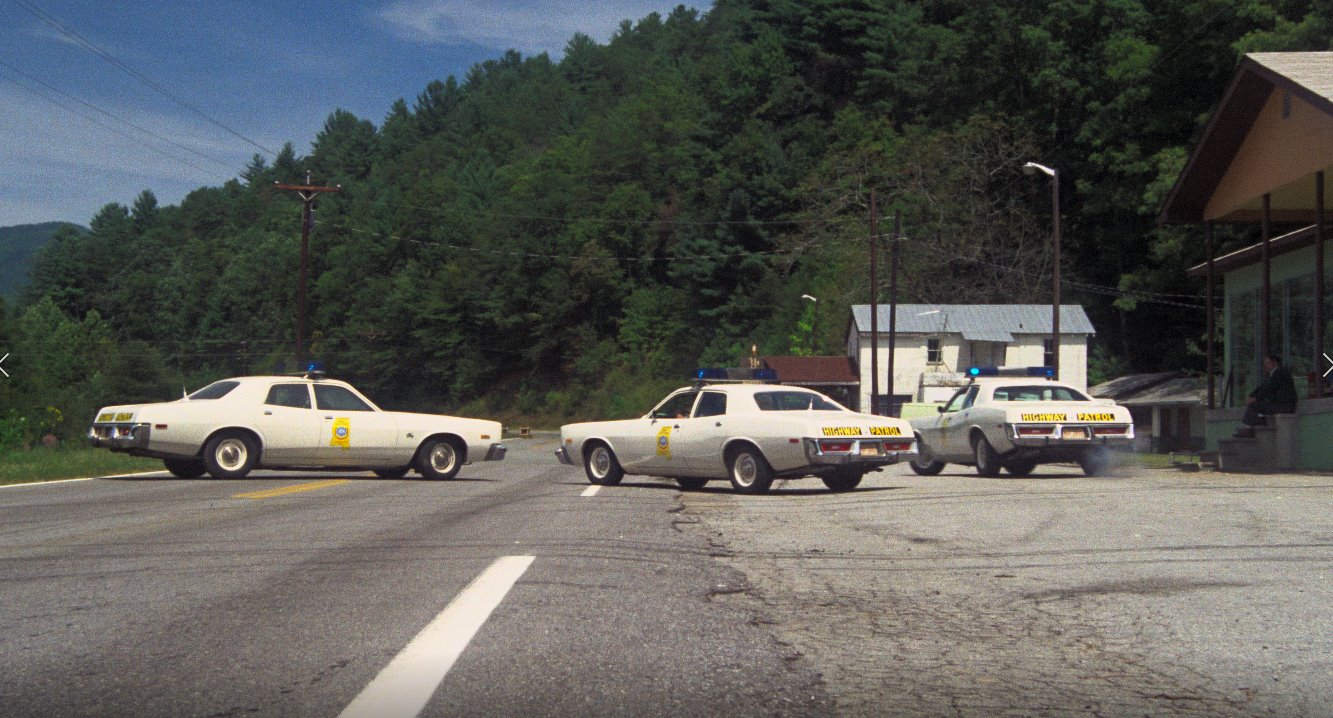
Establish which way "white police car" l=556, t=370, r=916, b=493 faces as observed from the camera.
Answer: facing away from the viewer and to the left of the viewer

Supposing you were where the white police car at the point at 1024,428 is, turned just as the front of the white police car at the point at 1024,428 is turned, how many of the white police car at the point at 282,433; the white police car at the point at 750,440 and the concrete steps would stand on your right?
1

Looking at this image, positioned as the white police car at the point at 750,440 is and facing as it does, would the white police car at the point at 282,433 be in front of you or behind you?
in front

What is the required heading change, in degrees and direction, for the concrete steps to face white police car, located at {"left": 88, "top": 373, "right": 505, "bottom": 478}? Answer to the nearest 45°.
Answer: approximately 45° to its left

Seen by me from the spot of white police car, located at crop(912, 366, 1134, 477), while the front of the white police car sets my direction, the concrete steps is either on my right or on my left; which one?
on my right

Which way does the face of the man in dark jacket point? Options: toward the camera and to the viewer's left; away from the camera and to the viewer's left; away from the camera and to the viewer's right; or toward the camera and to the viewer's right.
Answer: toward the camera and to the viewer's left

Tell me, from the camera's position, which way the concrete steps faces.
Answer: facing to the left of the viewer

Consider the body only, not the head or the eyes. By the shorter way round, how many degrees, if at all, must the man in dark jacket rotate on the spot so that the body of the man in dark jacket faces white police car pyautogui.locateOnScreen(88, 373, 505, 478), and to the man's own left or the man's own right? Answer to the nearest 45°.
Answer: approximately 45° to the man's own left

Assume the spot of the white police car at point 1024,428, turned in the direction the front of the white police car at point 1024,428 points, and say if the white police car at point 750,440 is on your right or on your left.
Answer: on your left

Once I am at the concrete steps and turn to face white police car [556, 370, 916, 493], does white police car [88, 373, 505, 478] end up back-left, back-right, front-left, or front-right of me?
front-right

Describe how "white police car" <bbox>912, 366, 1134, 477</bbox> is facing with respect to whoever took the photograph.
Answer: facing away from the viewer and to the left of the viewer

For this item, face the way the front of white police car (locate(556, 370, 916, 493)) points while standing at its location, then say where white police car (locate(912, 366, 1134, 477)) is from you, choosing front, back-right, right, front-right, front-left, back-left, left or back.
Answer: right

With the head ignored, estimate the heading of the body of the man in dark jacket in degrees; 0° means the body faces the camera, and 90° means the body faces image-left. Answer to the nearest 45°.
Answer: approximately 90°
